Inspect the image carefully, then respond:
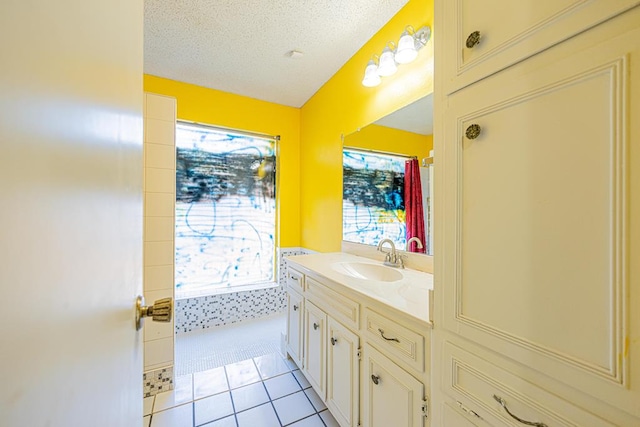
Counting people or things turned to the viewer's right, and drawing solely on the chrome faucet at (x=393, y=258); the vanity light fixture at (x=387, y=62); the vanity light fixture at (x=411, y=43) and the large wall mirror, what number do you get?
0

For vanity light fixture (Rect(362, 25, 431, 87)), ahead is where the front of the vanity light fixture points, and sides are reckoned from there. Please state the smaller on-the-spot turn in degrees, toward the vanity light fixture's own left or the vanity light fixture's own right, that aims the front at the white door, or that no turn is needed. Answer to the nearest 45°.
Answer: approximately 45° to the vanity light fixture's own left

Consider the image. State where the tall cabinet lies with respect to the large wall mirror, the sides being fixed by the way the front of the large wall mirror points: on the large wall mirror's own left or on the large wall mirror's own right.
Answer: on the large wall mirror's own left

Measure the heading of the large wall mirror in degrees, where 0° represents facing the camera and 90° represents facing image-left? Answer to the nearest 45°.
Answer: approximately 45°

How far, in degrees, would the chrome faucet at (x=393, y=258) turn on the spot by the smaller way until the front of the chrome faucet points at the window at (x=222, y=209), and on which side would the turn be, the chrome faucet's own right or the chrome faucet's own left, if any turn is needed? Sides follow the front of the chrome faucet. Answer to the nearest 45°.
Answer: approximately 45° to the chrome faucet's own right

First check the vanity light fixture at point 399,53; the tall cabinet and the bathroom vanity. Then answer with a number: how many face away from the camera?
0

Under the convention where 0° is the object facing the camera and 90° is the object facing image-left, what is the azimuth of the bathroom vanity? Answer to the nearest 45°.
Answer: approximately 45°

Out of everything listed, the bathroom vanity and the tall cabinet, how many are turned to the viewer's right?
0

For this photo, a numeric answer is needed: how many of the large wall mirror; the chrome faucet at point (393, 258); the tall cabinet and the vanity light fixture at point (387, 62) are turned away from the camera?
0

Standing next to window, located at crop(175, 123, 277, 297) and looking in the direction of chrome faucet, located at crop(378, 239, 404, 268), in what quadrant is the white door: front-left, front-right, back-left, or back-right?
front-right

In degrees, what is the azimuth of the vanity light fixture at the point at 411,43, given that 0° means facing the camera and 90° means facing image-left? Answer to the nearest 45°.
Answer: approximately 45°

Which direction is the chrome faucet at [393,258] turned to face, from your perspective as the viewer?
facing the viewer and to the left of the viewer
